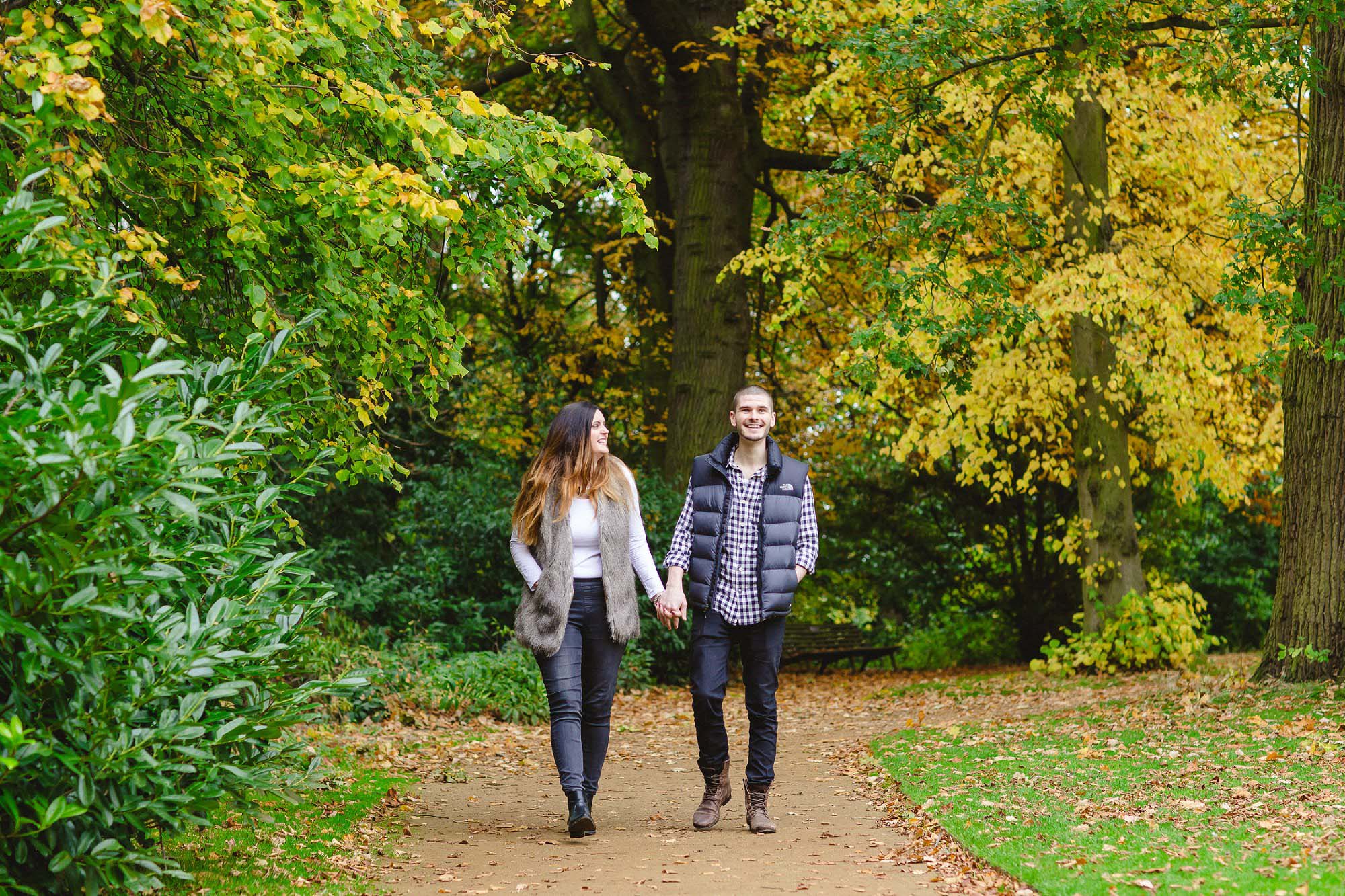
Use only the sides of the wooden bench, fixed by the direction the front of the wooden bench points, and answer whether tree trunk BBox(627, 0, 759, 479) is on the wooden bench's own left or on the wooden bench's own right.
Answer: on the wooden bench's own right

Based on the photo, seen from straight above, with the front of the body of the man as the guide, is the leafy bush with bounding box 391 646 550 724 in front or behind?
behind

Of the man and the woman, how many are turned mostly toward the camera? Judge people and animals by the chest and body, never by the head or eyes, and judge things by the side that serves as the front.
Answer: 2

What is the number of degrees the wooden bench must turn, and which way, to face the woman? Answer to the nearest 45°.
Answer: approximately 45° to its right

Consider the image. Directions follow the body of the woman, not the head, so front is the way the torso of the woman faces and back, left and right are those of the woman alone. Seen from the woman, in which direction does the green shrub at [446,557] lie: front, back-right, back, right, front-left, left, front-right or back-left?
back

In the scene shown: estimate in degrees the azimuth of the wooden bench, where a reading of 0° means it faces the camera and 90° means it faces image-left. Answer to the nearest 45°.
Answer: approximately 315°

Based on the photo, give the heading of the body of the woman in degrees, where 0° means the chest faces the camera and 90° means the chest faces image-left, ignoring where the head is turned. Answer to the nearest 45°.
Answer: approximately 0°

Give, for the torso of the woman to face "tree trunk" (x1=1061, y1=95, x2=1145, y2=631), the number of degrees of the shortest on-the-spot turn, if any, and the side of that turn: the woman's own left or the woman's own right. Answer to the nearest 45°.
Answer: approximately 135° to the woman's own left

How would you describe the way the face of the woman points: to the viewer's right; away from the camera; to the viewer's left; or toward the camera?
to the viewer's right

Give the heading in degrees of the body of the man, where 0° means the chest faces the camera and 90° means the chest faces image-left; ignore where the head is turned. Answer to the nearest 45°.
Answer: approximately 0°
